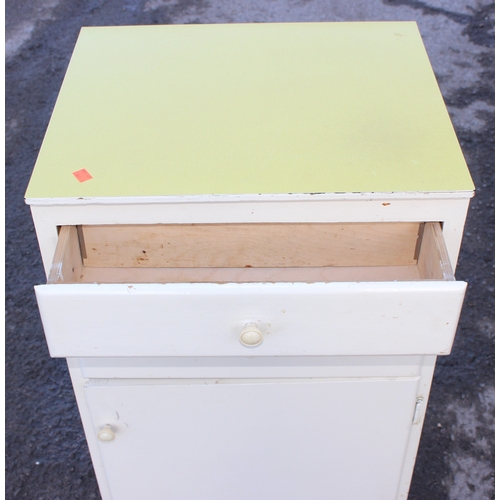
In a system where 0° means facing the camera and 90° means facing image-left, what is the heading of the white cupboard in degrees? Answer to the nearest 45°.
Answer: approximately 0°
